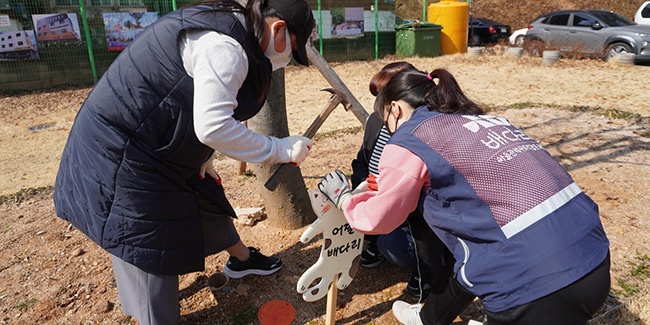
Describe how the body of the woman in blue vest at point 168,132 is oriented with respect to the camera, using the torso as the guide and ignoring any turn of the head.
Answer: to the viewer's right

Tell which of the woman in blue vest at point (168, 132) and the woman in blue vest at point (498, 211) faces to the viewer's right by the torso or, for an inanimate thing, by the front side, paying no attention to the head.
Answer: the woman in blue vest at point (168, 132)

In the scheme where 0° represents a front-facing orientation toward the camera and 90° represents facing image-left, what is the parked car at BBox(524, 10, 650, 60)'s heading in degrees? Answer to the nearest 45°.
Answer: approximately 315°

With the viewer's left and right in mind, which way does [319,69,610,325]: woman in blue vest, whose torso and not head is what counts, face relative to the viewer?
facing away from the viewer and to the left of the viewer

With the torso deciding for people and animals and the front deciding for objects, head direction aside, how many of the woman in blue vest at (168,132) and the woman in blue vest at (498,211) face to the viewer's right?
1

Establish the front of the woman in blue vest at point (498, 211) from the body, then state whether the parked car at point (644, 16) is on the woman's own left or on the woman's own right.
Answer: on the woman's own right

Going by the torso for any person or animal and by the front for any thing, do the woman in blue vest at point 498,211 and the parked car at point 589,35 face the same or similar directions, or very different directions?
very different directions

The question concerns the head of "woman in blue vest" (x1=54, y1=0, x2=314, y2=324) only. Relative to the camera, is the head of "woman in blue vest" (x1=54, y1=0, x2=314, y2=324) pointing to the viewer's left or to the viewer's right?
to the viewer's right

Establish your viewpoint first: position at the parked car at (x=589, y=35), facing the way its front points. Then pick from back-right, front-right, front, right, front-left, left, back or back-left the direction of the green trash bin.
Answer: back-right

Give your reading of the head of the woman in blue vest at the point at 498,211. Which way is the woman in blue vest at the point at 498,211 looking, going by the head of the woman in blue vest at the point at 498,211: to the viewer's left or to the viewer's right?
to the viewer's left
